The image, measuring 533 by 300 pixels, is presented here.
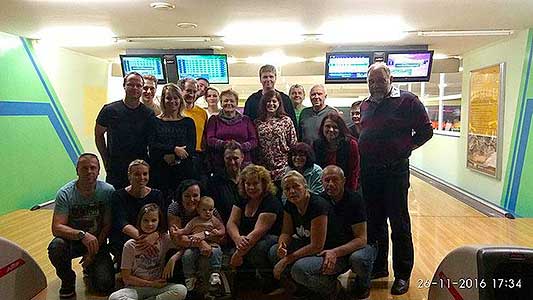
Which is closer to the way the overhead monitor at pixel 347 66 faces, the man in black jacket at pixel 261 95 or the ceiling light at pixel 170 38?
the man in black jacket

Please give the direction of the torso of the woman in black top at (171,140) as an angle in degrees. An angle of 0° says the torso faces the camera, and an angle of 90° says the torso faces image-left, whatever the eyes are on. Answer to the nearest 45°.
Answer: approximately 0°

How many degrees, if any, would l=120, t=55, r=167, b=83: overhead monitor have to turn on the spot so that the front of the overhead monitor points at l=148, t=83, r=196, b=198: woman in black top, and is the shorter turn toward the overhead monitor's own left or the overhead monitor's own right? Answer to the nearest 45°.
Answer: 0° — it already faces them

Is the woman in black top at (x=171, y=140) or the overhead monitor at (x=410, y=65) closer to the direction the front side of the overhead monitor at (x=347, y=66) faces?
the woman in black top

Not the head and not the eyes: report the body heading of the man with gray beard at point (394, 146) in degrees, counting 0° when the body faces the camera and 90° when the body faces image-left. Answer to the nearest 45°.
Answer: approximately 45°

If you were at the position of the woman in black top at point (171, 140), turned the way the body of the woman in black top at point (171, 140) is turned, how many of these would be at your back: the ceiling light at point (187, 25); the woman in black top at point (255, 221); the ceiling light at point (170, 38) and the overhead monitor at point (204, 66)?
3

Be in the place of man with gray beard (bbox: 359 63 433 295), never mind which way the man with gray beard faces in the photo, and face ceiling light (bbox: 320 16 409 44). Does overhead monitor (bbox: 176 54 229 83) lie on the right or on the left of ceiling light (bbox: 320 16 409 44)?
left

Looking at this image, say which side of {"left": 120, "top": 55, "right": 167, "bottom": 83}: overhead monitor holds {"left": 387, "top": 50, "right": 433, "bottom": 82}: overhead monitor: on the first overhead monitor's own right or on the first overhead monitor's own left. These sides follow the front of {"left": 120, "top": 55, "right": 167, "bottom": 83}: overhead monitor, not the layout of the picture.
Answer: on the first overhead monitor's own left

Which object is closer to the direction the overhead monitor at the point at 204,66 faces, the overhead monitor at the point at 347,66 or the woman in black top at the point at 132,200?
the woman in black top

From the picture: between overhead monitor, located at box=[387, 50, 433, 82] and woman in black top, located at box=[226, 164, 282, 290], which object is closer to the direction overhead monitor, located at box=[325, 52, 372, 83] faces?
the woman in black top

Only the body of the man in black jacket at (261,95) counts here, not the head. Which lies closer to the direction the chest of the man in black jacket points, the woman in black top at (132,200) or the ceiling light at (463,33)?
the woman in black top
